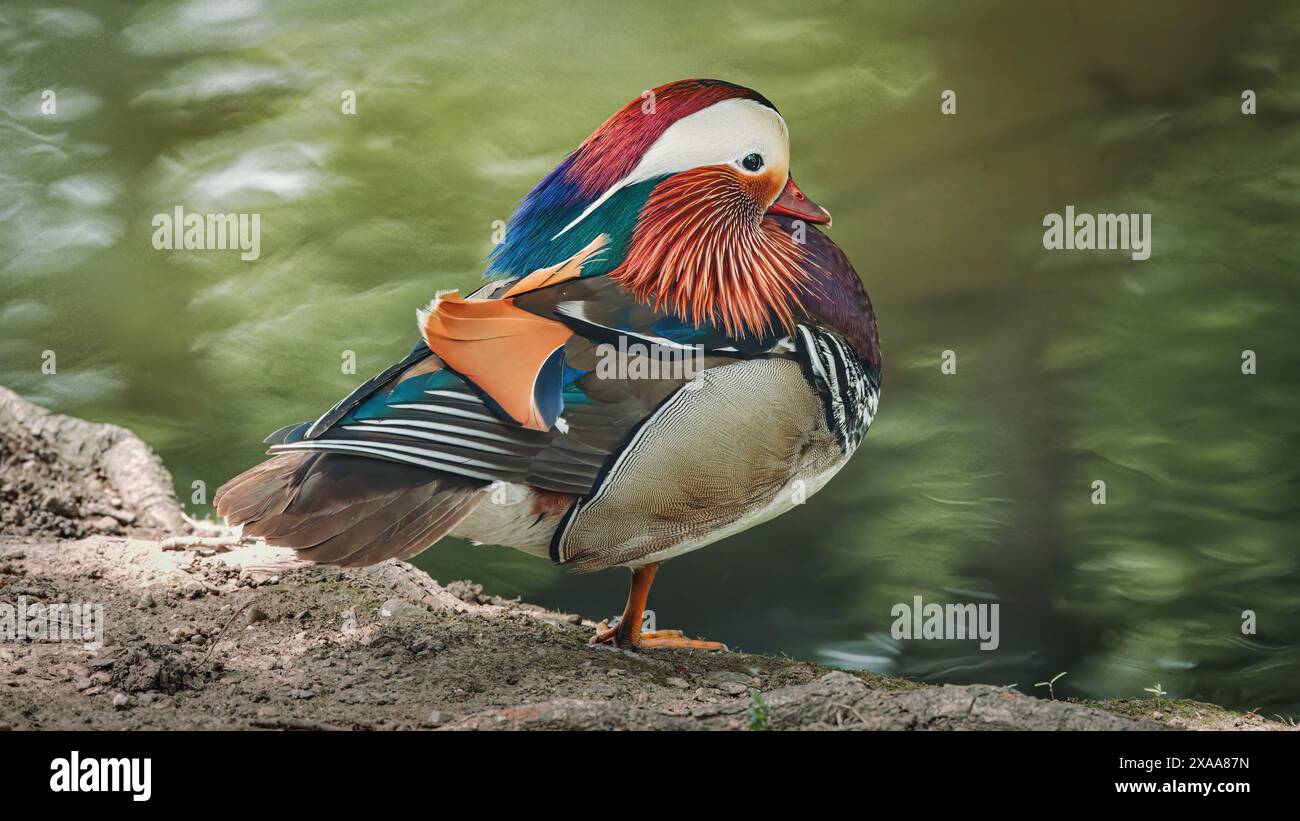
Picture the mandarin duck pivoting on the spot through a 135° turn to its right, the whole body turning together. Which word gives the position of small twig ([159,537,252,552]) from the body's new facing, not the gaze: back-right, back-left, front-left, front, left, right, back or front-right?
right

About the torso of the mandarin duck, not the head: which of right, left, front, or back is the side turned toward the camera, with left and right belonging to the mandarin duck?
right

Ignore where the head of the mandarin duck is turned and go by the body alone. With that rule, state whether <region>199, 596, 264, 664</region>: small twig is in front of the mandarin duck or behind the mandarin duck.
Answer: behind
